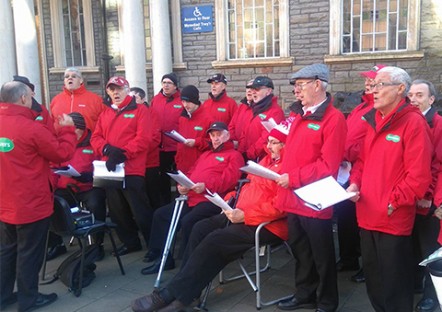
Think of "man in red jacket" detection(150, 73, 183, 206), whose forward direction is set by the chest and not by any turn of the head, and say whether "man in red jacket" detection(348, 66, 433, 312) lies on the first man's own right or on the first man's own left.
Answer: on the first man's own left

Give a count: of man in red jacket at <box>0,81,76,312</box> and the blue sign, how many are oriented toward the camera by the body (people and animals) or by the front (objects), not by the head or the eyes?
1

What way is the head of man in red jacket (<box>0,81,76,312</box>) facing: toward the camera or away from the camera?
away from the camera

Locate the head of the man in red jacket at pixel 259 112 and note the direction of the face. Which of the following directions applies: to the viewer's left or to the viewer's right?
to the viewer's left

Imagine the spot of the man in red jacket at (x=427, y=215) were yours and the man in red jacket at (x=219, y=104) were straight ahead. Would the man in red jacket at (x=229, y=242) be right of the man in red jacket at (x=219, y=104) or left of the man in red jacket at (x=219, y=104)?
left
